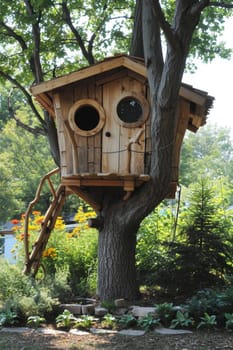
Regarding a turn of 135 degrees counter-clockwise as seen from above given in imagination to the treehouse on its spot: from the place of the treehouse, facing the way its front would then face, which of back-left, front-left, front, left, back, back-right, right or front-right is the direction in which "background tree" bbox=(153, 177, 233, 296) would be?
front

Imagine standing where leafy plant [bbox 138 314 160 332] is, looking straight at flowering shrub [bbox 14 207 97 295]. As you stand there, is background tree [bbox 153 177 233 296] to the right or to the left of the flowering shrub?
right

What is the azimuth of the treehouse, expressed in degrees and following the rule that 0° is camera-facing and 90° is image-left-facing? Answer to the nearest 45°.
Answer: approximately 0°
